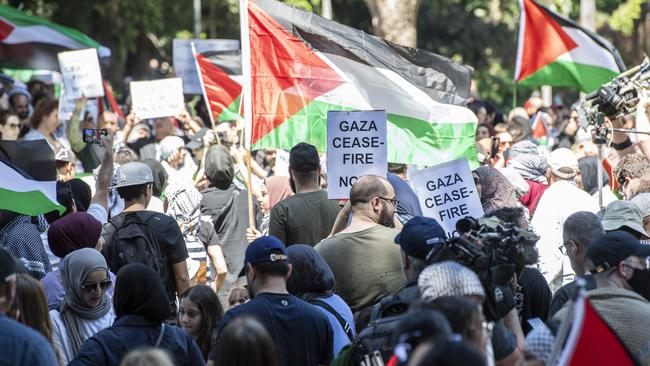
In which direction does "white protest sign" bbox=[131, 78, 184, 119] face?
toward the camera

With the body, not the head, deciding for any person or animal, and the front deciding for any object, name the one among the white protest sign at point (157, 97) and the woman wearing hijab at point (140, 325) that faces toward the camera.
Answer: the white protest sign

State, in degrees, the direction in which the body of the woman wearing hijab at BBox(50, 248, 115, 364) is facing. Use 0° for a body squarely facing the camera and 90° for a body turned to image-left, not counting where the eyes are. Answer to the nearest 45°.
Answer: approximately 315°

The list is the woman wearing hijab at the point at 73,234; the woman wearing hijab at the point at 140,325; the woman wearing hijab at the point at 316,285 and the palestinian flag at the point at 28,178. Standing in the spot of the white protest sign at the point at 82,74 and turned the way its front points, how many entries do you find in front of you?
4

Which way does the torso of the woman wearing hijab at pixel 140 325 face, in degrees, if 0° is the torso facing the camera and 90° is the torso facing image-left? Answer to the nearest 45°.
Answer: approximately 180°

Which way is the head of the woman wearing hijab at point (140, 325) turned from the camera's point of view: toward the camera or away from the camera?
away from the camera
